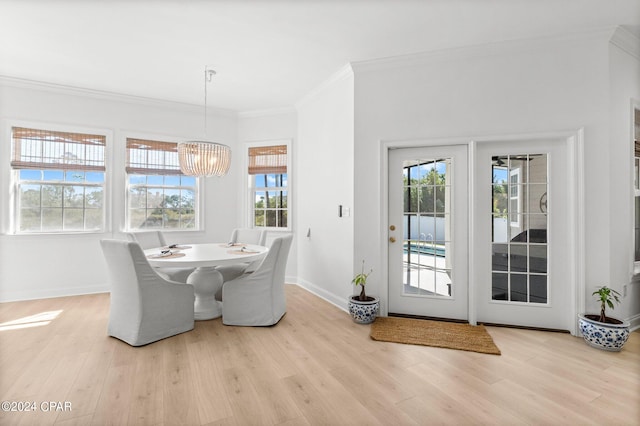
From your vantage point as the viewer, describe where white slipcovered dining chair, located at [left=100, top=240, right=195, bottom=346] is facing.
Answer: facing away from the viewer and to the right of the viewer

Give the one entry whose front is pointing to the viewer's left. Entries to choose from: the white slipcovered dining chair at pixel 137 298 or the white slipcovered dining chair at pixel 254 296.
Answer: the white slipcovered dining chair at pixel 254 296

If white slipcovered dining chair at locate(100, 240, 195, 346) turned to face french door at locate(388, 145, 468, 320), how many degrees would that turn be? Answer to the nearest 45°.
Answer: approximately 45° to its right

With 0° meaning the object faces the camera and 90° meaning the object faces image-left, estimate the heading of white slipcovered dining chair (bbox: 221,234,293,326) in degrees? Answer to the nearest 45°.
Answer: approximately 90°

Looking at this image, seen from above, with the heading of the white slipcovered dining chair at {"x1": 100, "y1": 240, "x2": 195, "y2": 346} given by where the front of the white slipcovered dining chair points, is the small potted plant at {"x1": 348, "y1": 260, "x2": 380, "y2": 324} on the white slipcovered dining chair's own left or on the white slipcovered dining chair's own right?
on the white slipcovered dining chair's own right

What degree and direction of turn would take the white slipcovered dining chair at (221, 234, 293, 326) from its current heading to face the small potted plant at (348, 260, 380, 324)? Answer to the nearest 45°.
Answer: approximately 180°

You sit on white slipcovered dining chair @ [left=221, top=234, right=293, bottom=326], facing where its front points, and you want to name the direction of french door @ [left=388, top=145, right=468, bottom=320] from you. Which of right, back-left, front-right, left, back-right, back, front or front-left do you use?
back

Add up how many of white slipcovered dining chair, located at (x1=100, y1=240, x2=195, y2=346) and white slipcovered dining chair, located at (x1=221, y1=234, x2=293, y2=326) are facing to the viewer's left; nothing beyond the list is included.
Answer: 1

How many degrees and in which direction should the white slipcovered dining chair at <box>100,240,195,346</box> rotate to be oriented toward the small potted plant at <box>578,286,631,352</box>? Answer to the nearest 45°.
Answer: approximately 90° to its right

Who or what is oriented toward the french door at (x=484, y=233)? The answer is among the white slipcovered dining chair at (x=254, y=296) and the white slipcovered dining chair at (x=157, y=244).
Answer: the white slipcovered dining chair at (x=157, y=244)

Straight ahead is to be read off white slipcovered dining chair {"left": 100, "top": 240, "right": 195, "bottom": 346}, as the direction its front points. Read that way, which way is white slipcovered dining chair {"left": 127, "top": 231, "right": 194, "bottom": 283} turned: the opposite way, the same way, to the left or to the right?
to the right
